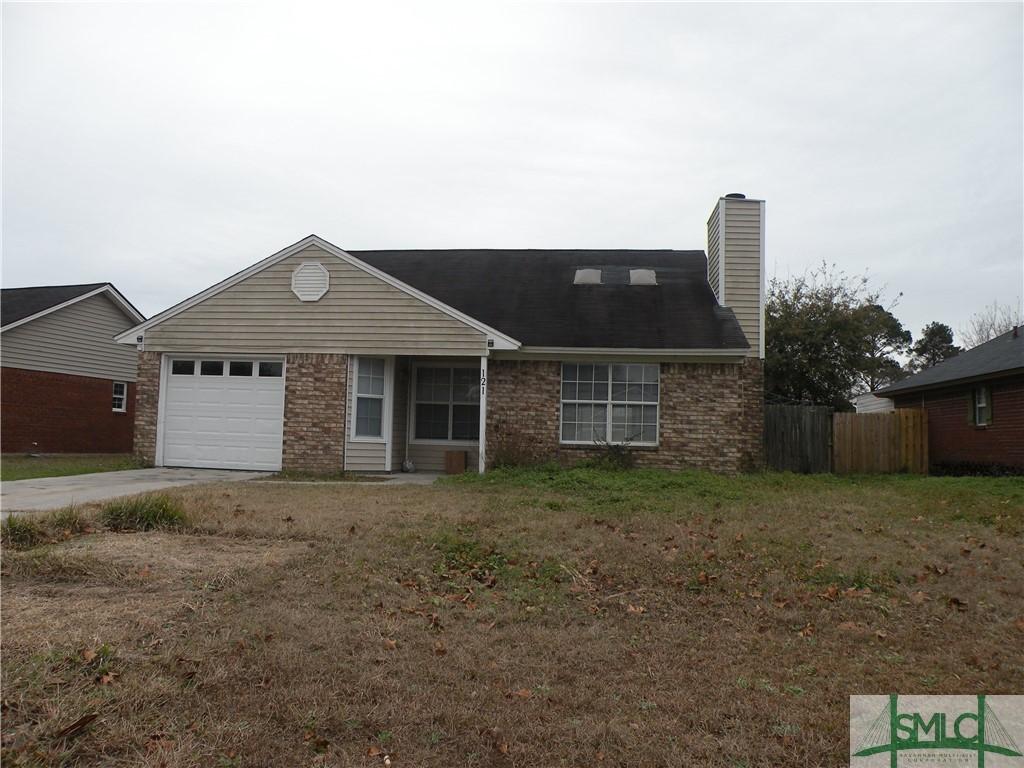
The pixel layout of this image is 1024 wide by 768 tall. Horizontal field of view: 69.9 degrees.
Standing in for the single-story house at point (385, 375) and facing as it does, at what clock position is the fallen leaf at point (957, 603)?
The fallen leaf is roughly at 11 o'clock from the single-story house.

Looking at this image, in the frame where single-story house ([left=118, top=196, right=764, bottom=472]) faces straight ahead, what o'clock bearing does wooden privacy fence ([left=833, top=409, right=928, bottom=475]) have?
The wooden privacy fence is roughly at 9 o'clock from the single-story house.

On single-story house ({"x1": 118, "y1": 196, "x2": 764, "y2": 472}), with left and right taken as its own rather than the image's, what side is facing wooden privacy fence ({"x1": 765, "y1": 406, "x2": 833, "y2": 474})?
left

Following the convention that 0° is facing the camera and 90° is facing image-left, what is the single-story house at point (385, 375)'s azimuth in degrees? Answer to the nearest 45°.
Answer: approximately 0°

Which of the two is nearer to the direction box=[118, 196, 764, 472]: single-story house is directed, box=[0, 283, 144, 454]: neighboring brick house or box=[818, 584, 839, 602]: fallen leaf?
the fallen leaf

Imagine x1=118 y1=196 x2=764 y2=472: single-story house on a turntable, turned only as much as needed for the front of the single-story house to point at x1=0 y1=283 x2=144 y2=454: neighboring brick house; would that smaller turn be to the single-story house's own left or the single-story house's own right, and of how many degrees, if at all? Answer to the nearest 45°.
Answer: approximately 135° to the single-story house's own right

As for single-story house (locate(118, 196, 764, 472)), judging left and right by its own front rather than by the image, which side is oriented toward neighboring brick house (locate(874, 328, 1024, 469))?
left

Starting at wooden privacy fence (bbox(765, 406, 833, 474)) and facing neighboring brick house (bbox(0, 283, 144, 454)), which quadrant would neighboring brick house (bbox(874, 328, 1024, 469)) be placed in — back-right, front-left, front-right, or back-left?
back-right

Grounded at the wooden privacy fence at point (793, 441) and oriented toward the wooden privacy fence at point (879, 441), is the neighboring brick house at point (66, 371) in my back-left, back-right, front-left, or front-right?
back-left

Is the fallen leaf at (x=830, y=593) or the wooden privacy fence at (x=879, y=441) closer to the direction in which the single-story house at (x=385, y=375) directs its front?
the fallen leaf

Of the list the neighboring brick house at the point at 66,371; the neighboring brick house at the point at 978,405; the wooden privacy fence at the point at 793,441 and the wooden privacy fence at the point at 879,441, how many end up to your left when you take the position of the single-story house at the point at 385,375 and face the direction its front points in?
3

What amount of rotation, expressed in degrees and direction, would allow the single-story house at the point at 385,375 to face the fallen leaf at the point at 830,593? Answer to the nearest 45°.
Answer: approximately 45° to its left
